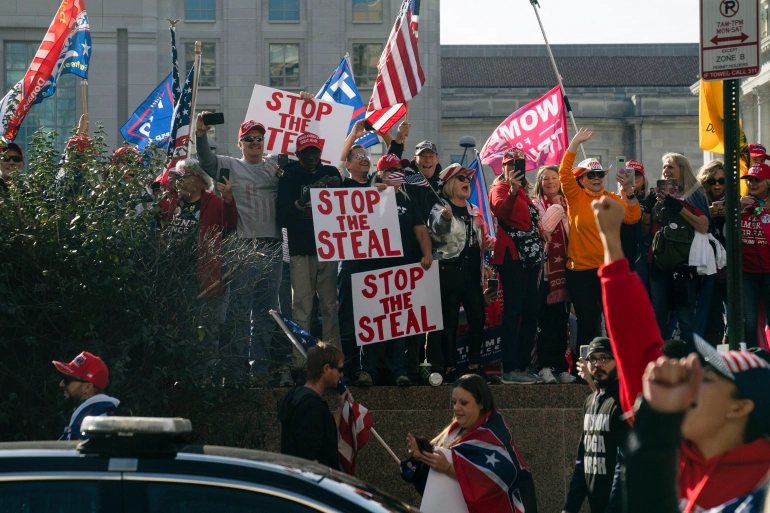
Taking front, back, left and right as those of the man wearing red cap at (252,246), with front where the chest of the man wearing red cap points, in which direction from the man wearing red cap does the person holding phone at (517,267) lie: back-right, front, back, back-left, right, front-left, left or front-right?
left

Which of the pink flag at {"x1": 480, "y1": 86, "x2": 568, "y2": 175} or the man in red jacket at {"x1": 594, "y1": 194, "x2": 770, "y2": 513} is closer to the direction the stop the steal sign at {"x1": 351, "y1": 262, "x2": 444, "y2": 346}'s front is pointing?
the man in red jacket

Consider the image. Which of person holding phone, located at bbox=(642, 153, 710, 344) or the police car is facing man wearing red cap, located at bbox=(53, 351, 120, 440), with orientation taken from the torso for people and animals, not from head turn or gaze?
the person holding phone

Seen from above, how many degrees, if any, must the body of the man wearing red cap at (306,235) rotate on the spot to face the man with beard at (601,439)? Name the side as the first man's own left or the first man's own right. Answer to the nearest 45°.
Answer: approximately 45° to the first man's own left

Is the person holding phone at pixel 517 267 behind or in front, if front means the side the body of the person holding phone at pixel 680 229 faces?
in front

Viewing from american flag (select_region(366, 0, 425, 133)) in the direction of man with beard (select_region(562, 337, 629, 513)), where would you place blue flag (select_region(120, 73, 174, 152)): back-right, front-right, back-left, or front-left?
back-right

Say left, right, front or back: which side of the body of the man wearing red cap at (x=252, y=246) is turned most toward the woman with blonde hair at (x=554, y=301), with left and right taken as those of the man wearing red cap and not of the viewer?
left

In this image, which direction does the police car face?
to the viewer's right

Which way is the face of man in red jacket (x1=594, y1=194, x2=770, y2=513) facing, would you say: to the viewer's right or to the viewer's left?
to the viewer's left

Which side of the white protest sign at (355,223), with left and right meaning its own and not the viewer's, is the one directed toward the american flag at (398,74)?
back

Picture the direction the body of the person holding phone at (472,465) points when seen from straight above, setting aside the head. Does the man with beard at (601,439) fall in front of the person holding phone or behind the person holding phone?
behind

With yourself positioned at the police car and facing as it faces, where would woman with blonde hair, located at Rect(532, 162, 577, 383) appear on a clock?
The woman with blonde hair is roughly at 10 o'clock from the police car.
